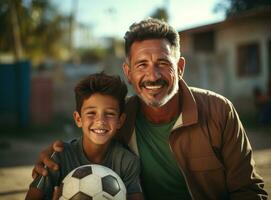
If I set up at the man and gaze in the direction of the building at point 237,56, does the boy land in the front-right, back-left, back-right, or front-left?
back-left

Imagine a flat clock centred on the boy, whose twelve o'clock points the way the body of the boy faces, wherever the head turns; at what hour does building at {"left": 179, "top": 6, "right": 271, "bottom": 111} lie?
The building is roughly at 7 o'clock from the boy.

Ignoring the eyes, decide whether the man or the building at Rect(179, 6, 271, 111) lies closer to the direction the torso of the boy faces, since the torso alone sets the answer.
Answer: the man

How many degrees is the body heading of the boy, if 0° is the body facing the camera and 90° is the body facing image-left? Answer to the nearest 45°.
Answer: approximately 0°

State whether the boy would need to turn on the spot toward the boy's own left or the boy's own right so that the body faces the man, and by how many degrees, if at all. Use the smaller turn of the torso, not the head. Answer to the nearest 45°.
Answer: approximately 90° to the boy's own left
